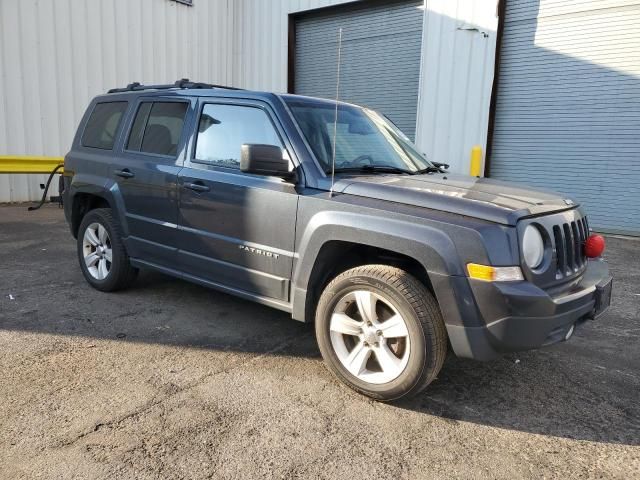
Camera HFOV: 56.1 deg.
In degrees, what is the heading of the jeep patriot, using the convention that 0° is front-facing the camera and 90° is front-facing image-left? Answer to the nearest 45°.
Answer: approximately 315°

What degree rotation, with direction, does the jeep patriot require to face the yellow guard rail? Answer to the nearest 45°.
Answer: approximately 180°
